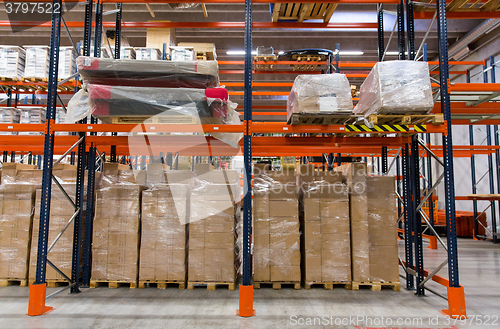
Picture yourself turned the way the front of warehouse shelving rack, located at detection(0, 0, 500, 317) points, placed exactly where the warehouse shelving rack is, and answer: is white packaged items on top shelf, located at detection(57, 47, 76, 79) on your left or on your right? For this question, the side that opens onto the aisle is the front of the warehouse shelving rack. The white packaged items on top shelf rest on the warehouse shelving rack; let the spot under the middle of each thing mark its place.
on your right

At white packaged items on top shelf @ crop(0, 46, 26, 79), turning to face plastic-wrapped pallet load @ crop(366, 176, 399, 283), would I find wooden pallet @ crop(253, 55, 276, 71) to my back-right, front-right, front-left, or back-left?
front-left

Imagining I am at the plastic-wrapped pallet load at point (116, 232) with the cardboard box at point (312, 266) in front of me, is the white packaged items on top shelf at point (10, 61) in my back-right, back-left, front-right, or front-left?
back-left

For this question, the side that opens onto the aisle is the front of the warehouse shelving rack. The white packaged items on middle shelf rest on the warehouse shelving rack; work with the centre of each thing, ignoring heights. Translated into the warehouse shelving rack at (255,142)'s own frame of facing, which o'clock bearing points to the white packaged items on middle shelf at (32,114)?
The white packaged items on middle shelf is roughly at 4 o'clock from the warehouse shelving rack.

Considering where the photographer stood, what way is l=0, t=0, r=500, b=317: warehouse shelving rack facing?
facing the viewer

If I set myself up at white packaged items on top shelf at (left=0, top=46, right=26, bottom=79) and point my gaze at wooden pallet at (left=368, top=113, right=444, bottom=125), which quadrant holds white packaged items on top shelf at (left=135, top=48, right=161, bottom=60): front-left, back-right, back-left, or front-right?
front-left

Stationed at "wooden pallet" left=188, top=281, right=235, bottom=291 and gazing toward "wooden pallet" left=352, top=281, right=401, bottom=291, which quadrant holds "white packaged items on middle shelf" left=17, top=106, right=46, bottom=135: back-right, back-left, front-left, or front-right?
back-left
